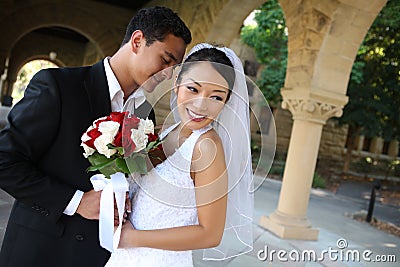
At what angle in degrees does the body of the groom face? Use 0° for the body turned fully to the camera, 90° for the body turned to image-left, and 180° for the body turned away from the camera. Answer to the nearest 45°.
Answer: approximately 315°

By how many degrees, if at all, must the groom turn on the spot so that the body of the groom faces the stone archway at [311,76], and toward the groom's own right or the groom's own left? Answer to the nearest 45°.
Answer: approximately 90° to the groom's own left

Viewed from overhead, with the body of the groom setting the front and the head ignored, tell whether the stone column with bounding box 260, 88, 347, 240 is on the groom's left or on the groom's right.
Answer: on the groom's left

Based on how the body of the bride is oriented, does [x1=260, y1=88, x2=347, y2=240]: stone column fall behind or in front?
behind

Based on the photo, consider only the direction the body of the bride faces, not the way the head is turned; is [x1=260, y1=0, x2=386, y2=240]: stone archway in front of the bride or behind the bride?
behind

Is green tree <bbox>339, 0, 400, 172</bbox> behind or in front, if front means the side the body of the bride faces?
behind

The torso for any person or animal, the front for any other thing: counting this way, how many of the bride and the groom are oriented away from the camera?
0
